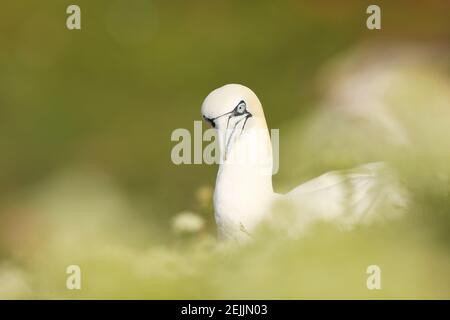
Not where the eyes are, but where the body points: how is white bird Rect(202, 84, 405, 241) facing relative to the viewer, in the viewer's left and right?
facing the viewer and to the left of the viewer
